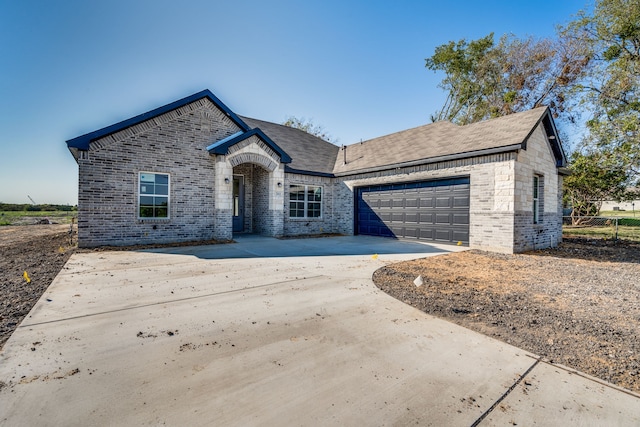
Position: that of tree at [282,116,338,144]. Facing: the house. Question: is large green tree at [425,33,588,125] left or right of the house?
left

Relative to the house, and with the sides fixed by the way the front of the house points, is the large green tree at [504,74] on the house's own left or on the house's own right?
on the house's own left

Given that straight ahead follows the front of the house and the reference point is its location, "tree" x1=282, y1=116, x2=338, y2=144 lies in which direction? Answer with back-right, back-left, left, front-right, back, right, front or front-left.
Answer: back-left

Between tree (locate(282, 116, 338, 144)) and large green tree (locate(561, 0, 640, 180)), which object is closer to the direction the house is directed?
the large green tree

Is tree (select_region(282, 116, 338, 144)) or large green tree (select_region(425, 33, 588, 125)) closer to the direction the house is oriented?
the large green tree

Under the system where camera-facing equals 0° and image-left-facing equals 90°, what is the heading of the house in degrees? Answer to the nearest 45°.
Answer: approximately 315°

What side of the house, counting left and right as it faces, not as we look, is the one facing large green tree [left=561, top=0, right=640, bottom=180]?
left

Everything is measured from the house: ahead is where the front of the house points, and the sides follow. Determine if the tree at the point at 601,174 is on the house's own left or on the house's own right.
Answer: on the house's own left
